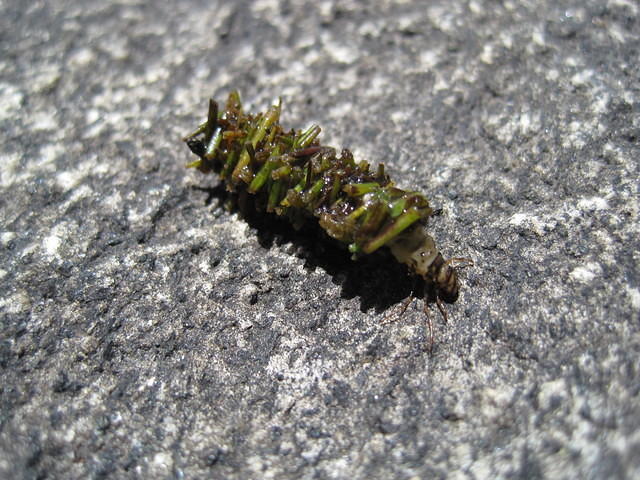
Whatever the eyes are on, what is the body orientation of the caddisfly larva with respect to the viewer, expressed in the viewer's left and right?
facing the viewer and to the right of the viewer
